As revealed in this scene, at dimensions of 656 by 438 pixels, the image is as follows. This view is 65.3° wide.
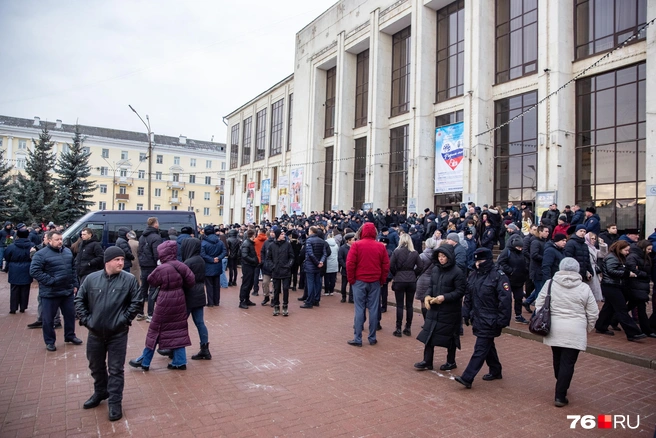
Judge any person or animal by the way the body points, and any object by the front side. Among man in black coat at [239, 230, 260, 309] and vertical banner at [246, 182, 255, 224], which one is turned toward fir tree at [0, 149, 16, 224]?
the vertical banner

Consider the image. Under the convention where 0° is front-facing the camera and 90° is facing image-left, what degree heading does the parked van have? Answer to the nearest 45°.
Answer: approximately 90°

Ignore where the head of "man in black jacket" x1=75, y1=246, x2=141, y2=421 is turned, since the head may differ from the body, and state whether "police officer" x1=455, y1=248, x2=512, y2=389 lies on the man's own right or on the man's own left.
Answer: on the man's own left

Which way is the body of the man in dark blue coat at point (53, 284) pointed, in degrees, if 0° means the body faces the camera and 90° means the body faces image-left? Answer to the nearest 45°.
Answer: approximately 315°

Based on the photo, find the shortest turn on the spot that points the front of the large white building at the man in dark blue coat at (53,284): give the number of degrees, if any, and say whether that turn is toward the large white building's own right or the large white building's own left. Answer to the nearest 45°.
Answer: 0° — it already faces them

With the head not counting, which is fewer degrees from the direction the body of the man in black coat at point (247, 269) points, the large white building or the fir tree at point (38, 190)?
the large white building

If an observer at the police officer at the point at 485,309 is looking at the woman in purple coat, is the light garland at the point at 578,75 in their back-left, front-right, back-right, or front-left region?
back-right
